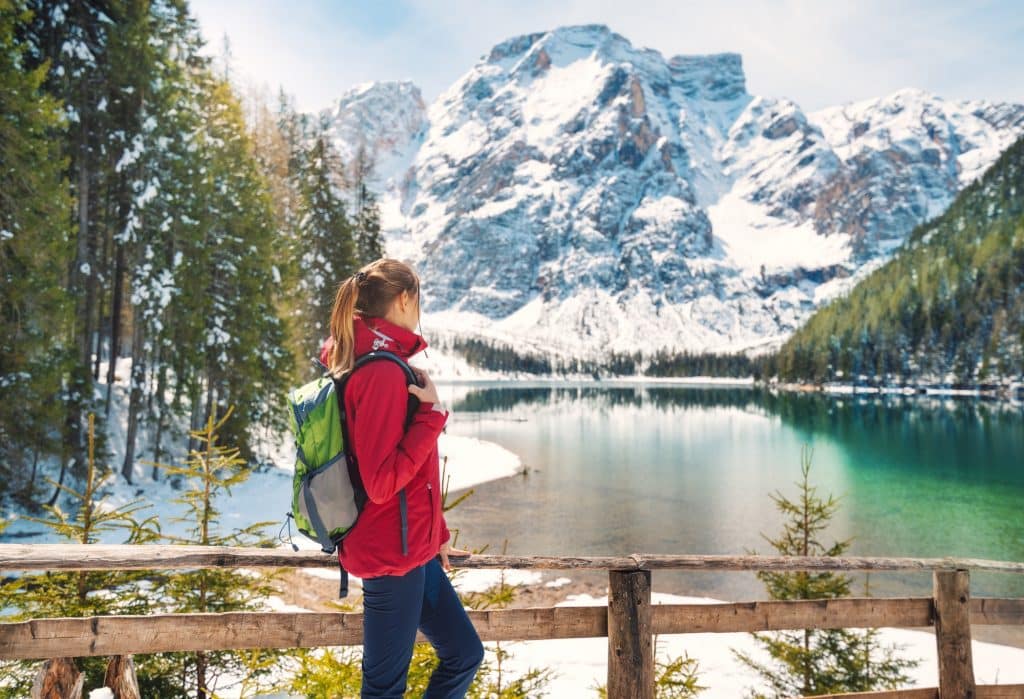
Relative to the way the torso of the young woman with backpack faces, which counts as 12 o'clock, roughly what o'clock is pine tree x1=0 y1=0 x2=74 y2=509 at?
The pine tree is roughly at 8 o'clock from the young woman with backpack.

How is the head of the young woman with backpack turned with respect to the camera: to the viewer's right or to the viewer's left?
to the viewer's right

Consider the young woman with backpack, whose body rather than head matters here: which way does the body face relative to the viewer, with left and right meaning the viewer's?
facing to the right of the viewer

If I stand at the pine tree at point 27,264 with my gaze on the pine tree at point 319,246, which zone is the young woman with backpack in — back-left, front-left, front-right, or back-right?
back-right

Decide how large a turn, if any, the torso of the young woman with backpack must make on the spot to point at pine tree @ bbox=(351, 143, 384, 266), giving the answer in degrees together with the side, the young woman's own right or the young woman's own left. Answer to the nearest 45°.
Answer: approximately 90° to the young woman's own left

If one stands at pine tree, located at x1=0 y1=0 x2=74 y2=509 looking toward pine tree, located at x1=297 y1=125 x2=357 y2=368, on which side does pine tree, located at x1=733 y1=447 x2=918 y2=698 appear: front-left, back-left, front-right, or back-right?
back-right

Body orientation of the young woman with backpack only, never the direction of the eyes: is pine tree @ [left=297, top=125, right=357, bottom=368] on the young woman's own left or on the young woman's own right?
on the young woman's own left
